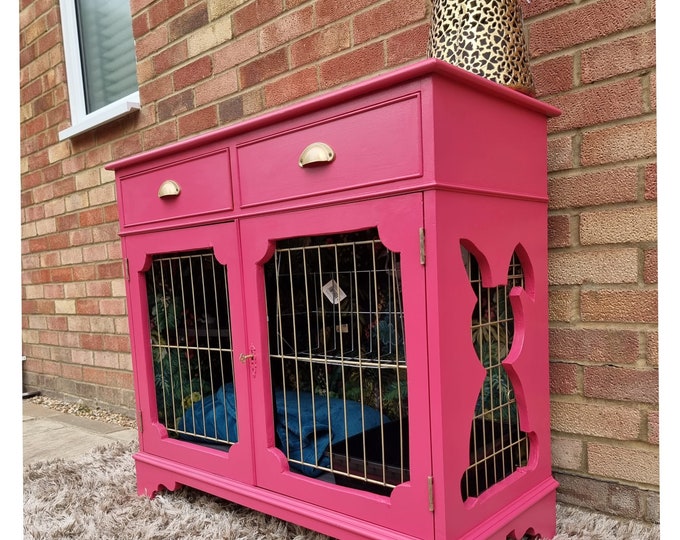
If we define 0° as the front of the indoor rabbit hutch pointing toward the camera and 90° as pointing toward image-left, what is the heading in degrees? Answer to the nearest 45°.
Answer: approximately 45°
